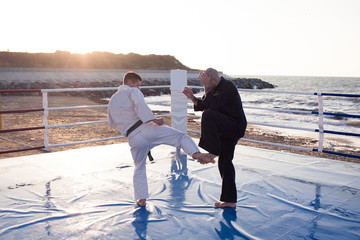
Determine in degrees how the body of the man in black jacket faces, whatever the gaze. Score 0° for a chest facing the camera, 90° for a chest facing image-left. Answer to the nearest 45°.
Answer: approximately 90°

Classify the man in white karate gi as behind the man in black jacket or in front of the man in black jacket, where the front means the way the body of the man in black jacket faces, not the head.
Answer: in front

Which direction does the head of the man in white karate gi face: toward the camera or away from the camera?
away from the camera
